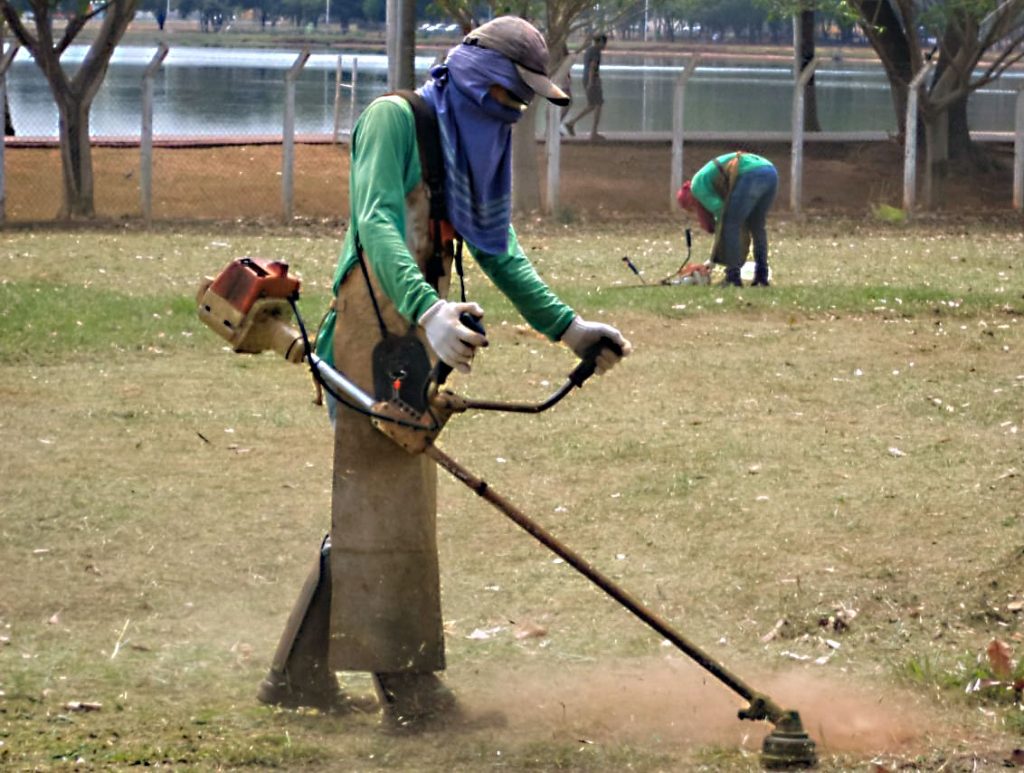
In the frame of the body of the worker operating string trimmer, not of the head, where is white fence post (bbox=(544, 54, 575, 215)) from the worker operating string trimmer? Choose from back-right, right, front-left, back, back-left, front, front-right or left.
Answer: back-left

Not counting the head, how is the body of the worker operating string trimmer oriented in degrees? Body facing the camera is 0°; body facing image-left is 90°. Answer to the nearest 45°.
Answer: approximately 315°

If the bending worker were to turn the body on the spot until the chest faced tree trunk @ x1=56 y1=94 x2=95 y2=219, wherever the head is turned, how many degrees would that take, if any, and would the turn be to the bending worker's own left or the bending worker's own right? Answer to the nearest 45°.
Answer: approximately 45° to the bending worker's own right

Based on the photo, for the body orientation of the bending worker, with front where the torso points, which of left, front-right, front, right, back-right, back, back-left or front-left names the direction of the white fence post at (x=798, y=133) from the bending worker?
right

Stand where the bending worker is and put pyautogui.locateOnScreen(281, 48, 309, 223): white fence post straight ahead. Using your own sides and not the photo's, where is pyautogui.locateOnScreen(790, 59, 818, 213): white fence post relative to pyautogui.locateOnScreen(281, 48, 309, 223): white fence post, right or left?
right

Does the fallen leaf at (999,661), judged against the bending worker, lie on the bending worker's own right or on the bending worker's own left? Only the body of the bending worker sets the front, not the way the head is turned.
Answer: on the bending worker's own left

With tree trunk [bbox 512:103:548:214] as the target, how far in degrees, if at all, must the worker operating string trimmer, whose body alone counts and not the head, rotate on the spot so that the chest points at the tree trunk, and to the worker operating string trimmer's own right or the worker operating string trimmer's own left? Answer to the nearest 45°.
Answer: approximately 135° to the worker operating string trimmer's own left

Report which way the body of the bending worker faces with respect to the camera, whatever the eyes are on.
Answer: to the viewer's left
